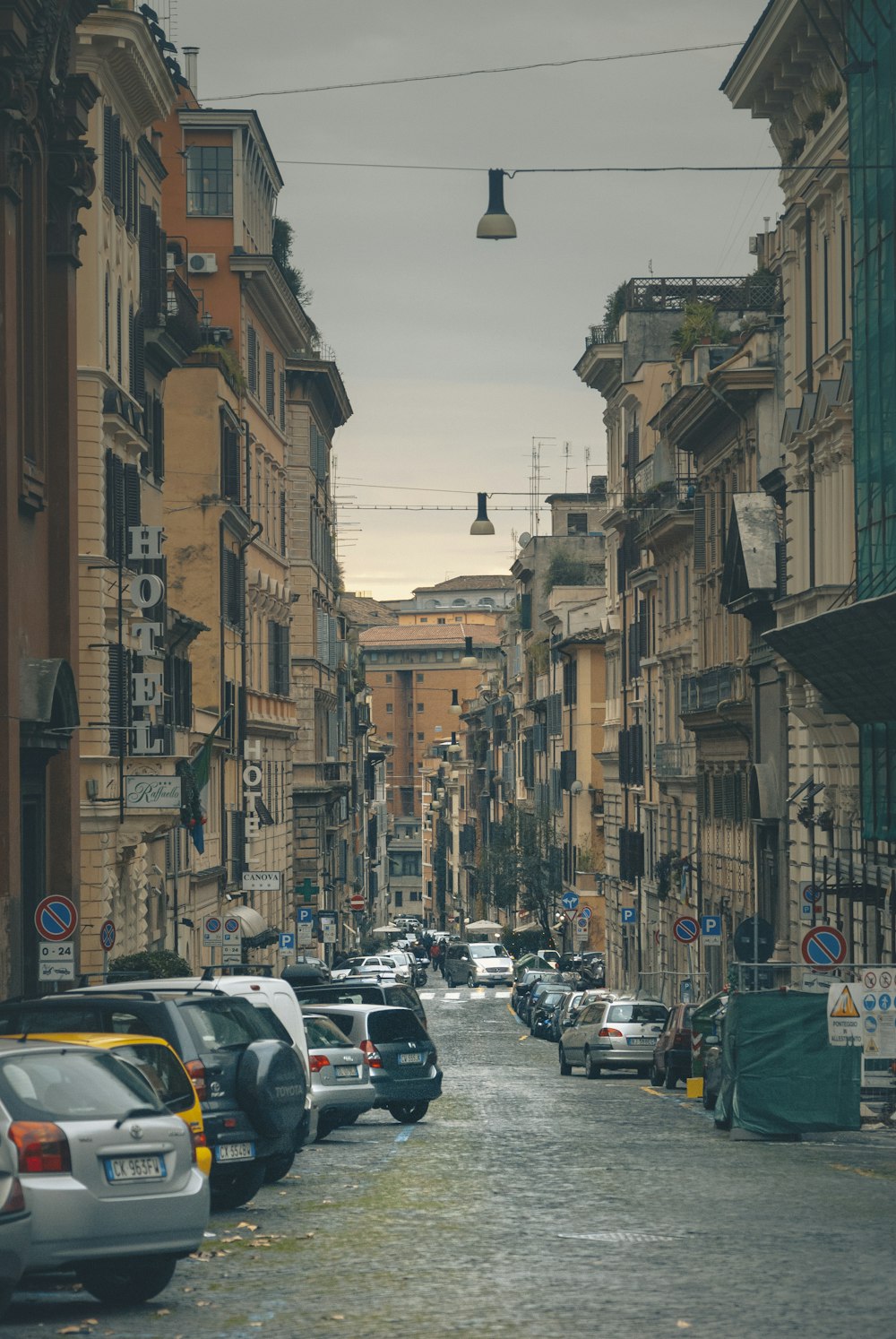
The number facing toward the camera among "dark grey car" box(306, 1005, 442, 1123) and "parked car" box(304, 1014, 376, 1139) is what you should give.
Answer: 0

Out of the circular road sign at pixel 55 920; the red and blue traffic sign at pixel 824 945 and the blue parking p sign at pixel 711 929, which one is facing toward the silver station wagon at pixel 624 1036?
the blue parking p sign

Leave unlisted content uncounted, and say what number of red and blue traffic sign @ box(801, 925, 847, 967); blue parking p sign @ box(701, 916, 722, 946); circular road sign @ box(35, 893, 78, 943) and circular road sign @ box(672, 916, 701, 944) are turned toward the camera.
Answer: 4

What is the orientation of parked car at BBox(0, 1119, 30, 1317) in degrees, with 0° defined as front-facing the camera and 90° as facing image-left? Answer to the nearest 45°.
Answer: approximately 135°

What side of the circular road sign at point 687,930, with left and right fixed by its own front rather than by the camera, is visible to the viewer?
front

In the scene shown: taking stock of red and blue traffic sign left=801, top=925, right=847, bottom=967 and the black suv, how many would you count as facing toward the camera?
1

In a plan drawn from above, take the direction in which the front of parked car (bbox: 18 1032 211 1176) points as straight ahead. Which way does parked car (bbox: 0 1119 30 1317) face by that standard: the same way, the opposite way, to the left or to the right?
the same way

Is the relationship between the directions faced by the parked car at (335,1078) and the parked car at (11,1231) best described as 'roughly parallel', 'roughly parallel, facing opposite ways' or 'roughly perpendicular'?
roughly parallel

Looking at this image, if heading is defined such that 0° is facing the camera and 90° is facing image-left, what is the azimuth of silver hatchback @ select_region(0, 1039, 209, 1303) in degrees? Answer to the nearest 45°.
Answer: approximately 135°

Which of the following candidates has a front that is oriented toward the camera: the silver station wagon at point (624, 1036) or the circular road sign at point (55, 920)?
the circular road sign

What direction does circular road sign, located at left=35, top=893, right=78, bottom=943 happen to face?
toward the camera

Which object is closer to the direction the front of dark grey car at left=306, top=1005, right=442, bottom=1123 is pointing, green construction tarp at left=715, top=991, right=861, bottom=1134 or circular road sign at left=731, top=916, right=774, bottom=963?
the circular road sign

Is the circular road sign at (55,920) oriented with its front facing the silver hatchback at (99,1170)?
yes

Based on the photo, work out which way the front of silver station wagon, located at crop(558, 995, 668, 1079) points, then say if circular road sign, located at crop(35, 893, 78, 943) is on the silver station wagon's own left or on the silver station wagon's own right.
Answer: on the silver station wagon's own left

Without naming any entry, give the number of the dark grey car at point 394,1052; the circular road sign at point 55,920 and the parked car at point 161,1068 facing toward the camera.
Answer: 1

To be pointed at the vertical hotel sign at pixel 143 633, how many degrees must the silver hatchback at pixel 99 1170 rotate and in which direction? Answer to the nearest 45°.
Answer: approximately 45° to its right

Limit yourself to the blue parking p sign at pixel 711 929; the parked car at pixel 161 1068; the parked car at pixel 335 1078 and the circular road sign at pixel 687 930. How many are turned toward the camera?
2

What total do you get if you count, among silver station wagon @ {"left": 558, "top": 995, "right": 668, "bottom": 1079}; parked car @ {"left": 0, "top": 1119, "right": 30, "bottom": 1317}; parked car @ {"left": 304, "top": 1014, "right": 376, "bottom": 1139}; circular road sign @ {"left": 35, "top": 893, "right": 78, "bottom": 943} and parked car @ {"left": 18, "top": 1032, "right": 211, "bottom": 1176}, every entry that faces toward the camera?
1
